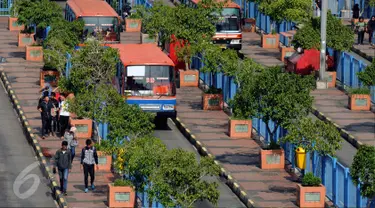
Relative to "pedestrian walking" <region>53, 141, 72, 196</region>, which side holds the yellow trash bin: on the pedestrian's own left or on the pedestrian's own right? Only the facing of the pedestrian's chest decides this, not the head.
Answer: on the pedestrian's own left

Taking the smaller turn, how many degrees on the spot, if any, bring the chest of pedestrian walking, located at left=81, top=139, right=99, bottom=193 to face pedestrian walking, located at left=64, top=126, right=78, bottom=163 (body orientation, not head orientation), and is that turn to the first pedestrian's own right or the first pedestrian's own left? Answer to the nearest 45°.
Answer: approximately 180°

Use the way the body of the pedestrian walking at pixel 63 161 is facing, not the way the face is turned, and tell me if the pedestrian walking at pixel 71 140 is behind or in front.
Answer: behind

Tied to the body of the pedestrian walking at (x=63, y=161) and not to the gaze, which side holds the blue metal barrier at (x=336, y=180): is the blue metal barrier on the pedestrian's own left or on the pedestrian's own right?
on the pedestrian's own left

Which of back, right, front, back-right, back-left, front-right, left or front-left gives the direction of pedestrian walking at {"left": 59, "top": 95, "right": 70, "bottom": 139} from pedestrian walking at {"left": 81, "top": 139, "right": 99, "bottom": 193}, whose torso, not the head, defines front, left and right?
back

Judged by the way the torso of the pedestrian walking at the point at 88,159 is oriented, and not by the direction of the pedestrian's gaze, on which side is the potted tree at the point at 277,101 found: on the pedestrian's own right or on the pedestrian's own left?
on the pedestrian's own left

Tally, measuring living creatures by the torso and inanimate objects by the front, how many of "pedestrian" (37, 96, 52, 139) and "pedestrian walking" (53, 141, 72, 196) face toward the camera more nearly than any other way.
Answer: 2

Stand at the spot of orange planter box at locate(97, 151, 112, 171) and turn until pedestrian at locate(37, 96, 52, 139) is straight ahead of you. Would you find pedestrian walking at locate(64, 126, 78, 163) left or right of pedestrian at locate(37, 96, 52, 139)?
left
